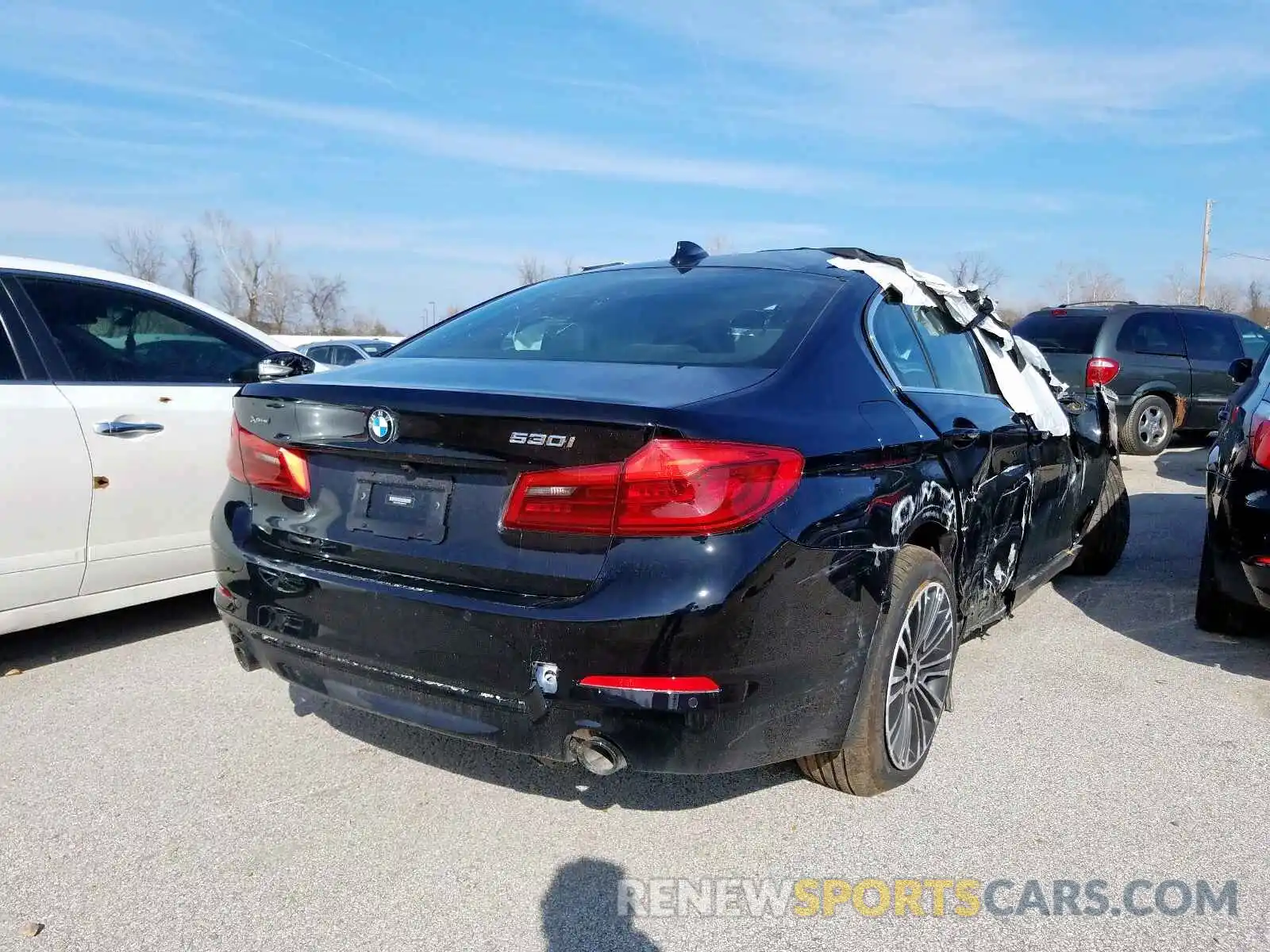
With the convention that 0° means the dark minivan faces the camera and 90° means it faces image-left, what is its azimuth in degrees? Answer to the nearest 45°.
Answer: approximately 225°

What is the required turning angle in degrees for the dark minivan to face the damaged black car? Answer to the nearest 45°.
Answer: approximately 135° to its right

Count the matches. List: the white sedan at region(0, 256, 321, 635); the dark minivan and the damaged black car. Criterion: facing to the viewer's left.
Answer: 0

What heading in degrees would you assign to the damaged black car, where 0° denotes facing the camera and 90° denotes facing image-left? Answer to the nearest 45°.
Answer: approximately 225°

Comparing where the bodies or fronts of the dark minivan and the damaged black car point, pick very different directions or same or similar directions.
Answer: same or similar directions

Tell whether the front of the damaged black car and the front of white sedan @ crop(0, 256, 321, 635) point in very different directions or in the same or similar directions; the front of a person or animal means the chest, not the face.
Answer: same or similar directions

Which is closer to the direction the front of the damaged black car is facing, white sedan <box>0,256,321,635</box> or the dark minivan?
the dark minivan

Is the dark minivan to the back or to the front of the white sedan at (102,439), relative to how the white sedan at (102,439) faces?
to the front

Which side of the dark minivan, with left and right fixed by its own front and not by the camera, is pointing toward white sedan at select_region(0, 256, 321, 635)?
back

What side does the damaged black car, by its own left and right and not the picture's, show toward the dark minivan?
front

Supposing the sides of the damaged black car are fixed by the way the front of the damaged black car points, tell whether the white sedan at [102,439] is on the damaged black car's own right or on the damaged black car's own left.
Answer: on the damaged black car's own left

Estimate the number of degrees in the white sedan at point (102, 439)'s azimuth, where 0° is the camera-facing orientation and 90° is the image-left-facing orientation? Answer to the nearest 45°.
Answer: approximately 225°
